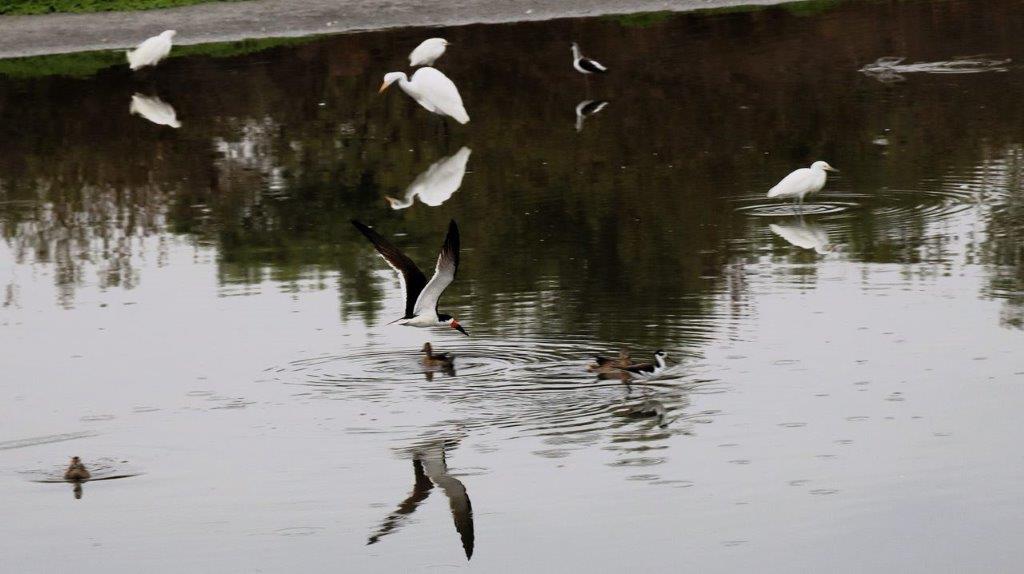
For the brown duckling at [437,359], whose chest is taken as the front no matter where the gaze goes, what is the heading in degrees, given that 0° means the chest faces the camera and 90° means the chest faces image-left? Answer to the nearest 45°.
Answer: approximately 90°

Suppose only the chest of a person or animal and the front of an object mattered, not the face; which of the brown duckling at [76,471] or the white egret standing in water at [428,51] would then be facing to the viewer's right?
the white egret standing in water

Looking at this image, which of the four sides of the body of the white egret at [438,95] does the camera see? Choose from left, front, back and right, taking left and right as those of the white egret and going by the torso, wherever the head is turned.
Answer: left

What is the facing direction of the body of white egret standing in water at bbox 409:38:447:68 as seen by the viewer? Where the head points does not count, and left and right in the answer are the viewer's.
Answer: facing to the right of the viewer

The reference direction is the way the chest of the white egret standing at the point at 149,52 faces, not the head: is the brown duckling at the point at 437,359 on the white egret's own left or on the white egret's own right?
on the white egret's own right

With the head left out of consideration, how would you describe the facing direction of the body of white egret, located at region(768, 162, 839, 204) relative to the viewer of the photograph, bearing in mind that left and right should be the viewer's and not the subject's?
facing to the right of the viewer

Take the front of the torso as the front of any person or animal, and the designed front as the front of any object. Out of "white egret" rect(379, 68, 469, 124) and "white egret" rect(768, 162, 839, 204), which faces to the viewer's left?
"white egret" rect(379, 68, 469, 124)
